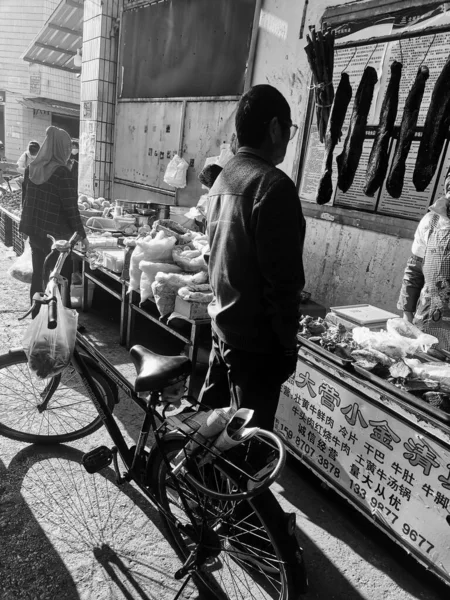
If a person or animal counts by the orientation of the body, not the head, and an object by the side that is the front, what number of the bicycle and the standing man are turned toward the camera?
0

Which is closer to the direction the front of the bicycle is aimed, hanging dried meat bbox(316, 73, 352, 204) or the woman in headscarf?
the woman in headscarf

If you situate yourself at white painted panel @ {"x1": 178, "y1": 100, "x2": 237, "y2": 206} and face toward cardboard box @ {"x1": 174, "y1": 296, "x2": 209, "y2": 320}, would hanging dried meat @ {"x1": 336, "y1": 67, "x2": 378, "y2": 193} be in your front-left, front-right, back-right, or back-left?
front-left

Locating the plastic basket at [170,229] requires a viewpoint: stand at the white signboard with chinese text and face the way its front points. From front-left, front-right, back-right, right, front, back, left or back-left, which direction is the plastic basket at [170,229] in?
right

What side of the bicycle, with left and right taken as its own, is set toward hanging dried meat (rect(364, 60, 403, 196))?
right

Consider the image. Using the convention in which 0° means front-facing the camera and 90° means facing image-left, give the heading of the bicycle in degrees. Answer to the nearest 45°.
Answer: approximately 135°

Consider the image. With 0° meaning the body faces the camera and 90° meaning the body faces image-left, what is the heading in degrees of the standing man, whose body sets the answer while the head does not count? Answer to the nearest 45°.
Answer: approximately 225°

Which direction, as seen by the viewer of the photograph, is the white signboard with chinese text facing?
facing the viewer and to the left of the viewer

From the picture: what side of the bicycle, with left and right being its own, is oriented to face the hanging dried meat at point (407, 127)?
right

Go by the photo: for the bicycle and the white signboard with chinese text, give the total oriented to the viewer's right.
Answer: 0

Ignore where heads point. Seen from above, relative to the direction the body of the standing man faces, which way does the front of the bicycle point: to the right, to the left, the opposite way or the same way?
to the left
